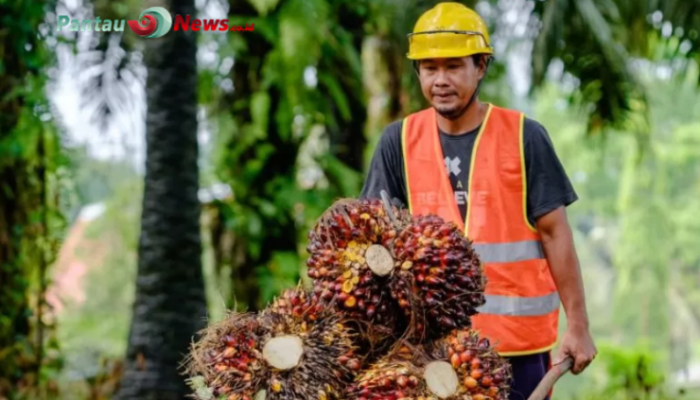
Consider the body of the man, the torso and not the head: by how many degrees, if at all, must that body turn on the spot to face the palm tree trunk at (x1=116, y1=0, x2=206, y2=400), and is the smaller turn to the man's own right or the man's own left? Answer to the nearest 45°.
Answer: approximately 90° to the man's own right

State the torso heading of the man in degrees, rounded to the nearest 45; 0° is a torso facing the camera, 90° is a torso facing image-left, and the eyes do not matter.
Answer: approximately 45°

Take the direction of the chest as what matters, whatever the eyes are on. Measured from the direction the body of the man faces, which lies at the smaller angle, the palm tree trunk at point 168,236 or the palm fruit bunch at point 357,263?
the palm fruit bunch

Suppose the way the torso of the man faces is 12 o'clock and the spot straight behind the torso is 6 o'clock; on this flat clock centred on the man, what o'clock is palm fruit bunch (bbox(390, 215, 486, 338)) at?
The palm fruit bunch is roughly at 11 o'clock from the man.

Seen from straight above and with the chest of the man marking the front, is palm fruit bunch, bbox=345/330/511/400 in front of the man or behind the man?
in front

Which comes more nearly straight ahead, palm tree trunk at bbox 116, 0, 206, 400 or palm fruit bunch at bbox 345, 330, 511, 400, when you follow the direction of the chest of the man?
the palm fruit bunch

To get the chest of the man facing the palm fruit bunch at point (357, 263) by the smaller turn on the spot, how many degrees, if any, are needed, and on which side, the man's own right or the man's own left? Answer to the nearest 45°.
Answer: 0° — they already face it

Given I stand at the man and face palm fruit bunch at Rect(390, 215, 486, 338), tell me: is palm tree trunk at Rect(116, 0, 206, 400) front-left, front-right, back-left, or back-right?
back-right

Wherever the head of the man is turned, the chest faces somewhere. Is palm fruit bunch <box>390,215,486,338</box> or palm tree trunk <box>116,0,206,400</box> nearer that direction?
the palm fruit bunch
